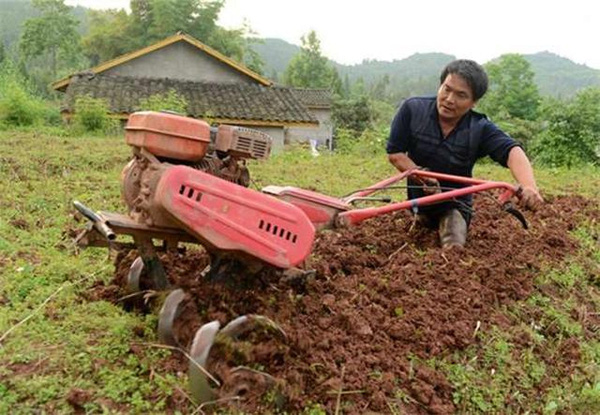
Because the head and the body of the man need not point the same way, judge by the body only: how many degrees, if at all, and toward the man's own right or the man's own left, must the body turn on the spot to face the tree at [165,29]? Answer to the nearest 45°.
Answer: approximately 135° to the man's own right

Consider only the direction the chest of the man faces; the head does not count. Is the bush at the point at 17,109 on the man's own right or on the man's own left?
on the man's own right

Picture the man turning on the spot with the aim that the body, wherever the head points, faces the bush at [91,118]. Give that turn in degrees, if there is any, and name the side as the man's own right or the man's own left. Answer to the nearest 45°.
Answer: approximately 135° to the man's own right

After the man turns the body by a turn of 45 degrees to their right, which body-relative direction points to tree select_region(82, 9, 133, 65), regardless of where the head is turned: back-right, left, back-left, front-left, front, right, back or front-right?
right

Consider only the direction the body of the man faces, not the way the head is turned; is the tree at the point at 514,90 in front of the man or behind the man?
behind

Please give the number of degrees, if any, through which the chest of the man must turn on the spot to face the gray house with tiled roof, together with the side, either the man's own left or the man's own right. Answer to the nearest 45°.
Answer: approximately 135° to the man's own right

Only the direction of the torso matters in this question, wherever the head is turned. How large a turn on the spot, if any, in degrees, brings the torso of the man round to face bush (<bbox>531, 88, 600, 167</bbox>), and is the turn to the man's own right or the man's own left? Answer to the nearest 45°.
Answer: approximately 180°

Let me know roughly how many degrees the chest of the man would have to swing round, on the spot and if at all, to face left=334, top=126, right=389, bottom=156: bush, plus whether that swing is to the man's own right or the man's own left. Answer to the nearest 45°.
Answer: approximately 180°

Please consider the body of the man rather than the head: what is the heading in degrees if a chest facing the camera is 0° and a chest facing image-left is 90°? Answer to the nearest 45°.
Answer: approximately 0°
